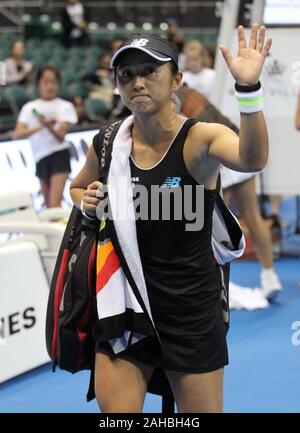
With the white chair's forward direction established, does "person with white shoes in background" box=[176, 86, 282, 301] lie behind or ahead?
ahead

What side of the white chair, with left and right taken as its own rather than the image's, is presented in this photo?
right

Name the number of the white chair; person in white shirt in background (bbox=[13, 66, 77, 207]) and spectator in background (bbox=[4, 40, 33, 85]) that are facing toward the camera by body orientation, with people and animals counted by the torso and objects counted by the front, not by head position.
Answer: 2

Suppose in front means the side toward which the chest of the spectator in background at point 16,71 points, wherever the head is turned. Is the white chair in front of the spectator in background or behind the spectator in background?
in front

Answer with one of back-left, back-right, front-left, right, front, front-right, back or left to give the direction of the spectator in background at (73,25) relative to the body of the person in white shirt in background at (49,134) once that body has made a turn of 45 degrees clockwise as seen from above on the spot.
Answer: back-right

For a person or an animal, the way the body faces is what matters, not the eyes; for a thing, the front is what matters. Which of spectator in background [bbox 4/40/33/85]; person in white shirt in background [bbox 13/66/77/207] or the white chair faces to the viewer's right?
the white chair

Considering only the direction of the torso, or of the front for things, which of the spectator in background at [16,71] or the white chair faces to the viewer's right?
the white chair

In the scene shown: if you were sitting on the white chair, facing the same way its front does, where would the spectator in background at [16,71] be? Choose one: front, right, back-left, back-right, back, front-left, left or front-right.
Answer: left

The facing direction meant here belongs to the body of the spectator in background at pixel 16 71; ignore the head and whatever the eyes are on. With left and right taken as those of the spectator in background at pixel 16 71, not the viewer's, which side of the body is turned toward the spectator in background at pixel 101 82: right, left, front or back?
left

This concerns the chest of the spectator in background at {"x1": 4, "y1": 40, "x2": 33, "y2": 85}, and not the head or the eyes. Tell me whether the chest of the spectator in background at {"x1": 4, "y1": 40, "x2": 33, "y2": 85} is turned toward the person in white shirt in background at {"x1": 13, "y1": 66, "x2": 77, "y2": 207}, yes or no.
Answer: yes

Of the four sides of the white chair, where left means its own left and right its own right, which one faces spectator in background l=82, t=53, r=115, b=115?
left

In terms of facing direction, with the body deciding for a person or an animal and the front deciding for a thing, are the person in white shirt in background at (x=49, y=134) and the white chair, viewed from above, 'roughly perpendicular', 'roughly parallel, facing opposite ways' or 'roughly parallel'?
roughly perpendicular

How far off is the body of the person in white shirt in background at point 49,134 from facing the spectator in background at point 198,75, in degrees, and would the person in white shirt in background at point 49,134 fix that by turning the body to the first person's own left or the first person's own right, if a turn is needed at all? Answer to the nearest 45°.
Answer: approximately 135° to the first person's own left

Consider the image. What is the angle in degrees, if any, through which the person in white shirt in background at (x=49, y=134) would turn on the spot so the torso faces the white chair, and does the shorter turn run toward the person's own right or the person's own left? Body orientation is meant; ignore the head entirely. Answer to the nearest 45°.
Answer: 0° — they already face it
